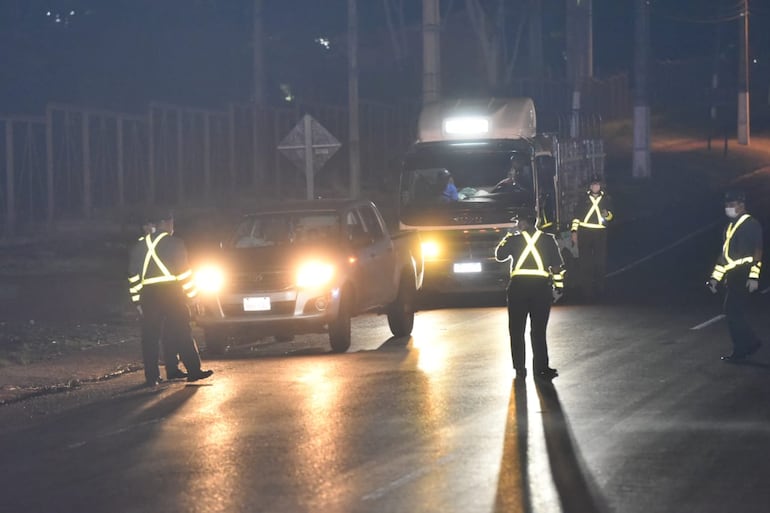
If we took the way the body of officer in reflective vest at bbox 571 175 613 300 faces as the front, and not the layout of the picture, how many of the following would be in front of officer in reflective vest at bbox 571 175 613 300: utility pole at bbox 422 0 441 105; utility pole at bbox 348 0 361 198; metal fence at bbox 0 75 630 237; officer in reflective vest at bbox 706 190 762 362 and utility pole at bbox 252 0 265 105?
1

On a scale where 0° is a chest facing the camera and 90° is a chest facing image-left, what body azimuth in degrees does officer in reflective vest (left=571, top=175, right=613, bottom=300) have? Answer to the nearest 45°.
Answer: approximately 0°

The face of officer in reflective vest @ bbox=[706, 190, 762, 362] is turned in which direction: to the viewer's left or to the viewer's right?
to the viewer's left

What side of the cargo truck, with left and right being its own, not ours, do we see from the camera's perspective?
front

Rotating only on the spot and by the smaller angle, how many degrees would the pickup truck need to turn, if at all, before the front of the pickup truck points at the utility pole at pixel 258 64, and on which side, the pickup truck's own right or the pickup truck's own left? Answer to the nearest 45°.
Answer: approximately 135° to the pickup truck's own right

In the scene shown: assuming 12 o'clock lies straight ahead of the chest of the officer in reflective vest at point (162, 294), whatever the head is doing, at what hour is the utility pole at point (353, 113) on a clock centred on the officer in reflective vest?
The utility pole is roughly at 11 o'clock from the officer in reflective vest.

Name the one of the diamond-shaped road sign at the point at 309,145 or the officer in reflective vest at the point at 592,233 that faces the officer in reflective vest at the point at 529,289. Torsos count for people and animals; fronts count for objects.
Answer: the officer in reflective vest at the point at 592,233

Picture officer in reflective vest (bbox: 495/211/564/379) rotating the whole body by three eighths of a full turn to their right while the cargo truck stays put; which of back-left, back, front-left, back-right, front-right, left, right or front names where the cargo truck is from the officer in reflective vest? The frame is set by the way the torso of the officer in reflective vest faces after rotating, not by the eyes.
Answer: back-left

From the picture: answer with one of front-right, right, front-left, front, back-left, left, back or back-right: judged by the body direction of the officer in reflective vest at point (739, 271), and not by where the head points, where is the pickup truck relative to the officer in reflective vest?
front-right

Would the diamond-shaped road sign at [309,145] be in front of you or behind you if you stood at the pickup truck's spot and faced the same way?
behind

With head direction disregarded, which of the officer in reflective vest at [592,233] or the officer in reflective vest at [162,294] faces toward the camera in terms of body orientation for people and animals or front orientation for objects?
the officer in reflective vest at [592,233]

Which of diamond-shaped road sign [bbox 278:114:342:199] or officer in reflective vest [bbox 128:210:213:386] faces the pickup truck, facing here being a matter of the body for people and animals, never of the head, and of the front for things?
the officer in reflective vest

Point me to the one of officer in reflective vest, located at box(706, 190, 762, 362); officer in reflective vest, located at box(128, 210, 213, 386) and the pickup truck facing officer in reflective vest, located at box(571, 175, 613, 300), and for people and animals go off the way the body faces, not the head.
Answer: officer in reflective vest, located at box(128, 210, 213, 386)

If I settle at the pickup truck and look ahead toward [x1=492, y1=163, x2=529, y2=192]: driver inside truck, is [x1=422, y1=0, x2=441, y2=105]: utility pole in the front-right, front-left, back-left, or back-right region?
front-left

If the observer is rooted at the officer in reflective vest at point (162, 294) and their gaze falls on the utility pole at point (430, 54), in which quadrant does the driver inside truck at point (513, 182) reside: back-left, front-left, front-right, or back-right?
front-right
